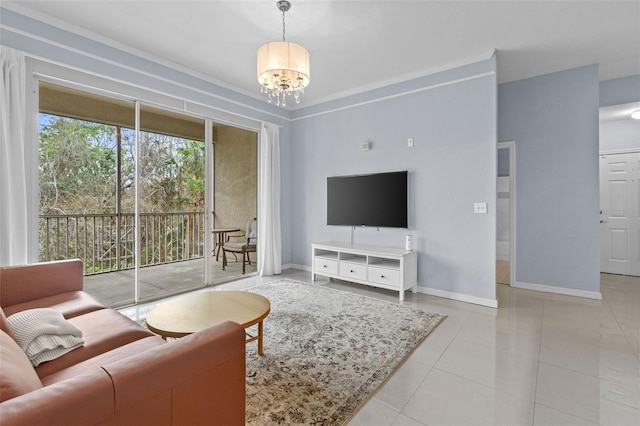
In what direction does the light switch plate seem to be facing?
toward the camera

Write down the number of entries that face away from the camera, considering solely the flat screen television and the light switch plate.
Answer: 0

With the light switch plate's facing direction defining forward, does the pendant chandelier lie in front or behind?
in front

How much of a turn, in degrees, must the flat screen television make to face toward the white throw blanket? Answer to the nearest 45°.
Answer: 0° — it already faces it

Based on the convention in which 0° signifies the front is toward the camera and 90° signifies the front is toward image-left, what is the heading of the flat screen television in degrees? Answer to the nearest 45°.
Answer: approximately 45°

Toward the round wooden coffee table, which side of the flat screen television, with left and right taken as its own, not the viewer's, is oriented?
front

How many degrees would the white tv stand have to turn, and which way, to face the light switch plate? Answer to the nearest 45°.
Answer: approximately 135° to its left

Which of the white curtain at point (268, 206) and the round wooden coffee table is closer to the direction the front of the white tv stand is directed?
the round wooden coffee table

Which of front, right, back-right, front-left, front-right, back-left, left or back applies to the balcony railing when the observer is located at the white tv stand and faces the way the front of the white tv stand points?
front-right

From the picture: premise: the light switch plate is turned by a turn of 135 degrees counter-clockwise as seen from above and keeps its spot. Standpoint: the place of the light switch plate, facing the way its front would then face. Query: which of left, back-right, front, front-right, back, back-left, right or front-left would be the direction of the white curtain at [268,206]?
back-left

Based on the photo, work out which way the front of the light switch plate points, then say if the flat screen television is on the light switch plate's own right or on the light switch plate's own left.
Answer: on the light switch plate's own right

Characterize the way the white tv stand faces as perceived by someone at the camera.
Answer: facing the viewer and to the left of the viewer

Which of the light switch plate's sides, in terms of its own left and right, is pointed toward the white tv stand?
right
